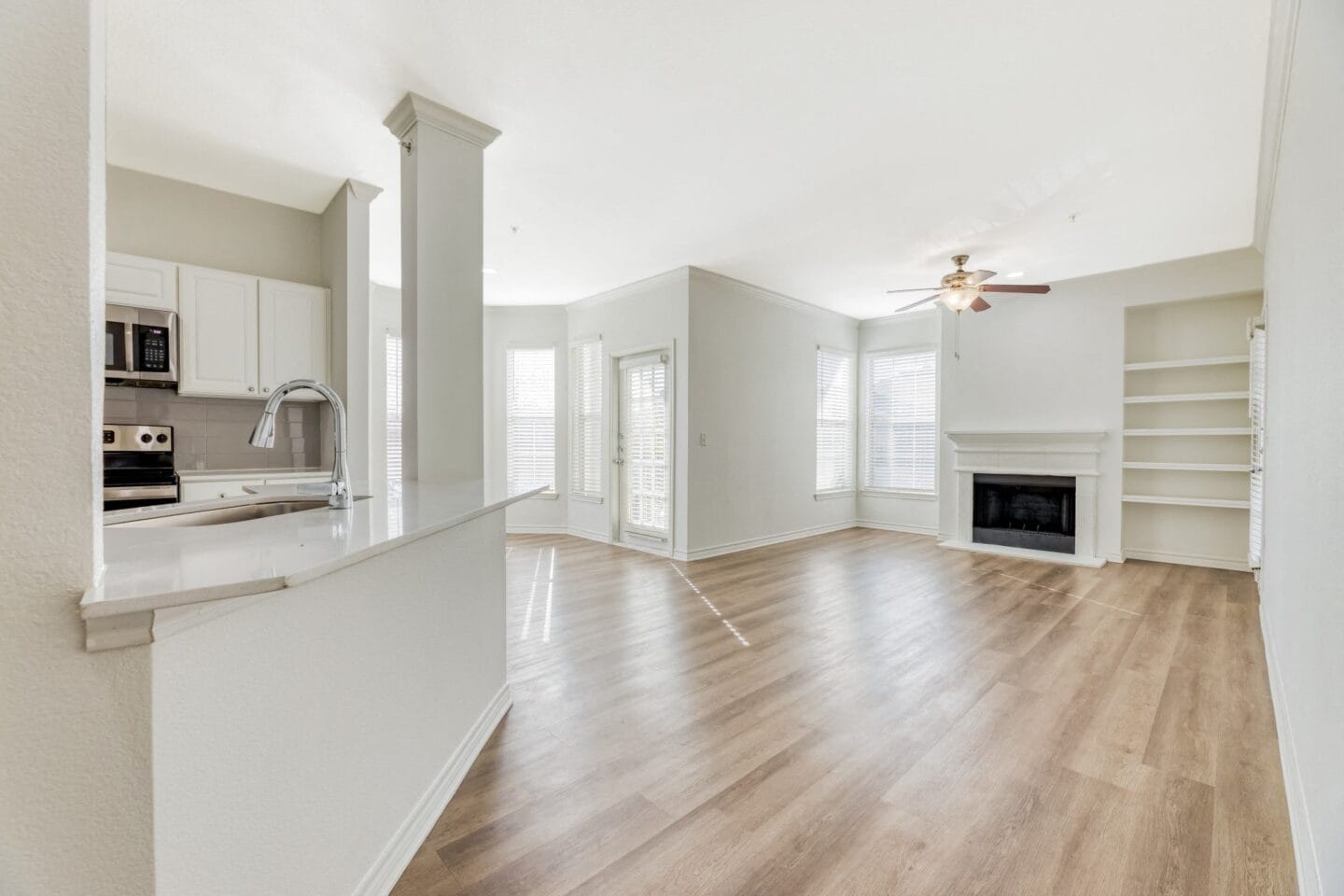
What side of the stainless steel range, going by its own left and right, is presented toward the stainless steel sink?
front

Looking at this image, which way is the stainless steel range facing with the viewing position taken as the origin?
facing the viewer

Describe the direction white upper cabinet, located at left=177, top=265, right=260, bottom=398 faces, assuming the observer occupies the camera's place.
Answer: facing the viewer and to the right of the viewer

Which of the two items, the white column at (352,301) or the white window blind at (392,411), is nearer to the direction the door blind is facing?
the white column

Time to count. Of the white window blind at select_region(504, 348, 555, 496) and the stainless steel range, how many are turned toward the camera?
2

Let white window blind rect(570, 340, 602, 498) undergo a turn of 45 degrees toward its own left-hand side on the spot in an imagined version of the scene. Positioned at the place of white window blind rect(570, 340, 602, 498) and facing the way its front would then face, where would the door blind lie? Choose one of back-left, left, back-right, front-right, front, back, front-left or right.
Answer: front-left

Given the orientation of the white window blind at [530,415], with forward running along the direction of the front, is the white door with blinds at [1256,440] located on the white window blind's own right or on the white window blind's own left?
on the white window blind's own left

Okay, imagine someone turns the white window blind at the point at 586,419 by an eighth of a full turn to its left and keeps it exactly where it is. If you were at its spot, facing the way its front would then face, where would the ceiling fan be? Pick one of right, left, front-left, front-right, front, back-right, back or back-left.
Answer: front-left

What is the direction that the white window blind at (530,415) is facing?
toward the camera

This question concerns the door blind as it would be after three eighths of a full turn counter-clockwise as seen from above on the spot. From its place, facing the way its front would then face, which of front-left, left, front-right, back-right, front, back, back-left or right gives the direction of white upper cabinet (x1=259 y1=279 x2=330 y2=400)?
back-right

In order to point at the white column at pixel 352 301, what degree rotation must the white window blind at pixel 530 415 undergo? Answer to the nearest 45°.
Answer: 0° — it already faces it

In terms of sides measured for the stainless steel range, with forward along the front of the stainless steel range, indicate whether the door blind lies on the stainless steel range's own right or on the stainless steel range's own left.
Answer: on the stainless steel range's own left

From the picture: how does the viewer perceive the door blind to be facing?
facing the viewer and to the left of the viewer
